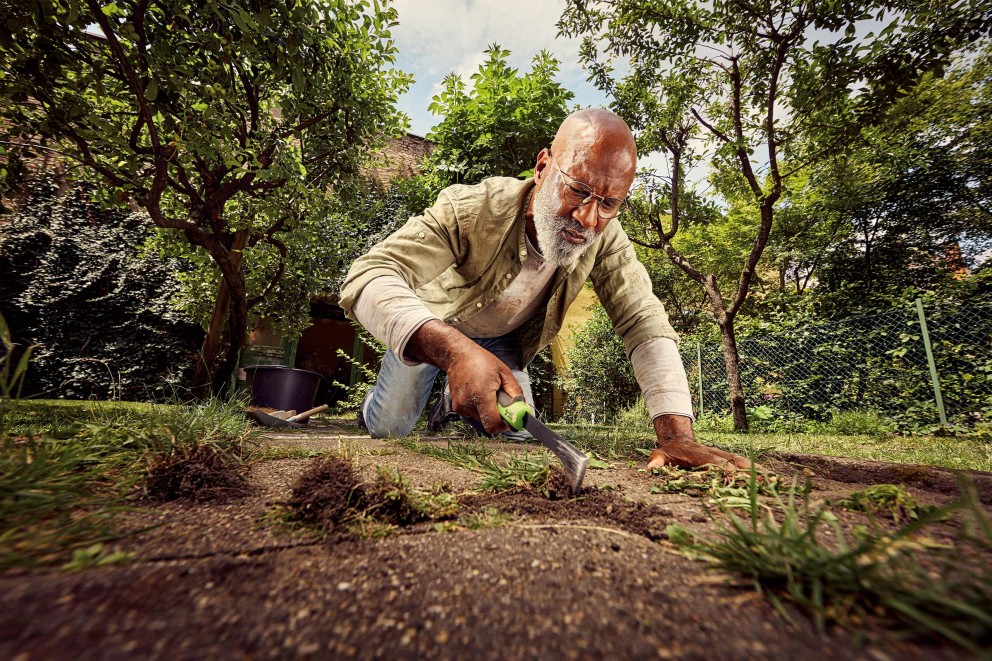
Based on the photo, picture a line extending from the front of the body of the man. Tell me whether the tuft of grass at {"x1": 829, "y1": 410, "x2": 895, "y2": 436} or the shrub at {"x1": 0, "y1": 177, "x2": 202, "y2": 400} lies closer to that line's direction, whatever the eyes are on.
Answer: the tuft of grass

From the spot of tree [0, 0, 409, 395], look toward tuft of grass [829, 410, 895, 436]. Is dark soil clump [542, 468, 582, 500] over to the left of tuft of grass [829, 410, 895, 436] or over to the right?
right

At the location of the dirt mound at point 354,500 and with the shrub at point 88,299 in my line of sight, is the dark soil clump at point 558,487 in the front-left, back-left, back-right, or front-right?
back-right

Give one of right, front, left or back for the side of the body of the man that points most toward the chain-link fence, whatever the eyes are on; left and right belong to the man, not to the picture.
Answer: left

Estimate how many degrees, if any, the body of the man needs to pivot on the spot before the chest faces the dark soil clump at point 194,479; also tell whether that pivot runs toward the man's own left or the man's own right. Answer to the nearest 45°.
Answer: approximately 90° to the man's own right

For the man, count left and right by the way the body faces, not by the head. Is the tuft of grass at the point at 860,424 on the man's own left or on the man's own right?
on the man's own left

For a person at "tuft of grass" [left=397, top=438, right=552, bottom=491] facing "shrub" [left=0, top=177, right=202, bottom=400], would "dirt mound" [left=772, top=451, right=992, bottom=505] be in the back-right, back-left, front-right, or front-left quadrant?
back-right

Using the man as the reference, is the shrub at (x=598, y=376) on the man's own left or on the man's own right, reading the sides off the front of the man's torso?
on the man's own left

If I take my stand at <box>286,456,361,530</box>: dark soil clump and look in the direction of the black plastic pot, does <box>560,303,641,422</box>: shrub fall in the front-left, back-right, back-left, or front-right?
front-right

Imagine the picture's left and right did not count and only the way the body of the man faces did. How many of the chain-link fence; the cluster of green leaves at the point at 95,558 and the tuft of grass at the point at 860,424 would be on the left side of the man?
2

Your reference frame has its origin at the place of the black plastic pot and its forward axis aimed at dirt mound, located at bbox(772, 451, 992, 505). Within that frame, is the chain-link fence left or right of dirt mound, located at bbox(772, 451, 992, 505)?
left

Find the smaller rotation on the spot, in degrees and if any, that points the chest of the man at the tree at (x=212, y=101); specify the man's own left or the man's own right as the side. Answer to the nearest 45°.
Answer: approximately 135° to the man's own right

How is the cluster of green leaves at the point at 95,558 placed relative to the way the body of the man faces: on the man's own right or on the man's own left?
on the man's own right
